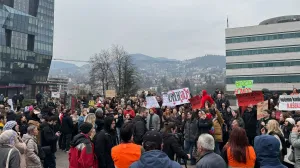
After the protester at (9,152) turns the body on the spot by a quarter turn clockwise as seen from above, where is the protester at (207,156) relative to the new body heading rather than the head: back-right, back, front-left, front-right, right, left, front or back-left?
front

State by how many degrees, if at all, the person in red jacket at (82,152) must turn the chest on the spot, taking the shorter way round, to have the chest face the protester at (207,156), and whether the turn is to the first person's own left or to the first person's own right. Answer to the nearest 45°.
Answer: approximately 90° to the first person's own right

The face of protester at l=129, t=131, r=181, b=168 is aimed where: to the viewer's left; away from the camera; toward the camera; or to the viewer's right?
away from the camera

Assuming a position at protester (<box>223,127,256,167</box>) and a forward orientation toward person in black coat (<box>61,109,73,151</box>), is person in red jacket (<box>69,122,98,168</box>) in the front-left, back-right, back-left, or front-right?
front-left

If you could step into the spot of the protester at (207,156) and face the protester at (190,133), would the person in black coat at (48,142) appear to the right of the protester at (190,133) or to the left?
left

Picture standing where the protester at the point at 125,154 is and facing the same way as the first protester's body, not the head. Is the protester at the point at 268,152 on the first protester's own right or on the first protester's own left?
on the first protester's own right

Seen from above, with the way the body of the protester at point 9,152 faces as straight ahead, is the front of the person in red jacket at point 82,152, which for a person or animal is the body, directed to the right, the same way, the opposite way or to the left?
the same way

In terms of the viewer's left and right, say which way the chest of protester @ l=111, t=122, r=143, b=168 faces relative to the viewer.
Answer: facing away from the viewer

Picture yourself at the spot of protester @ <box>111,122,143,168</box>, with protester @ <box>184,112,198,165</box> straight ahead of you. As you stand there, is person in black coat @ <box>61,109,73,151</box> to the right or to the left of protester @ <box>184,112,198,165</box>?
left

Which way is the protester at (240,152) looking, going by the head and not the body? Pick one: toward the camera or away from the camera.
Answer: away from the camera

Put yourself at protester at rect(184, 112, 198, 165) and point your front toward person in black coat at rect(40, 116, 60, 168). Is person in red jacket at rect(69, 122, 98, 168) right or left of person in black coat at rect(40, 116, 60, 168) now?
left

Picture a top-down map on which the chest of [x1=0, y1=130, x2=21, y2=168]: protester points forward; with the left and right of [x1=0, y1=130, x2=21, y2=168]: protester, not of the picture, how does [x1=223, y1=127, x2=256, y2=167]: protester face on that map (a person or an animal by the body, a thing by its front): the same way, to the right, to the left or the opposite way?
the same way
